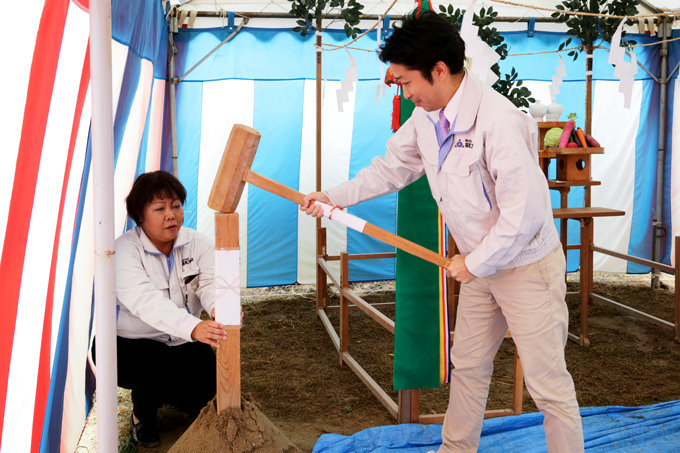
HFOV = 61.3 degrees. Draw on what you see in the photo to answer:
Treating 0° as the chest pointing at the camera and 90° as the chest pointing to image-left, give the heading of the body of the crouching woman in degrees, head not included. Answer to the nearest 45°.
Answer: approximately 315°

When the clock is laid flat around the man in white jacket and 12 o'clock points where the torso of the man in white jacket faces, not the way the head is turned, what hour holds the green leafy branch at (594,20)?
The green leafy branch is roughly at 5 o'clock from the man in white jacket.

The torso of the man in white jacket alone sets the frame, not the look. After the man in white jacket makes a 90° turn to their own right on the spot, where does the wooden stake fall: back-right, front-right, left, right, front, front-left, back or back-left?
front-left

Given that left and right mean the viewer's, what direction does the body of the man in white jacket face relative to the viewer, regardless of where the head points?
facing the viewer and to the left of the viewer

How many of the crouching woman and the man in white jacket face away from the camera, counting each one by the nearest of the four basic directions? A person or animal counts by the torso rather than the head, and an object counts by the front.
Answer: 0

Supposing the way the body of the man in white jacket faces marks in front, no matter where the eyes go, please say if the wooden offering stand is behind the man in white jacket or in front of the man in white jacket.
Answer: behind

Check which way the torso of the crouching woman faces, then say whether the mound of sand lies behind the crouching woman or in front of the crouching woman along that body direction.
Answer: in front

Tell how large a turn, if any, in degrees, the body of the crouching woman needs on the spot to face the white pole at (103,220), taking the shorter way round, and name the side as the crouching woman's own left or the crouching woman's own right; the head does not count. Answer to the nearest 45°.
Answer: approximately 45° to the crouching woman's own right
